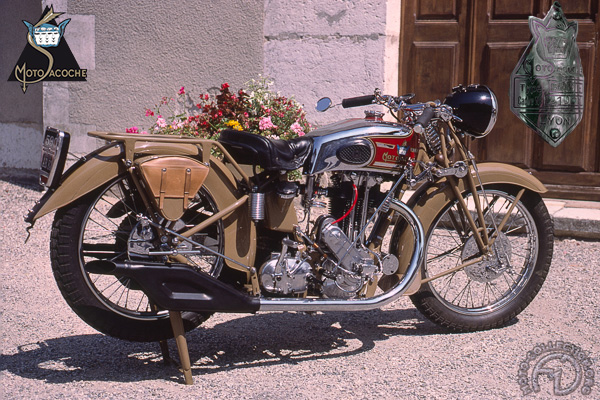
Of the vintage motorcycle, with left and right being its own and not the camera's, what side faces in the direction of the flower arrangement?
left

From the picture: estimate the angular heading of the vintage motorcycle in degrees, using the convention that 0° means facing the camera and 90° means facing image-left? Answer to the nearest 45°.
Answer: approximately 270°

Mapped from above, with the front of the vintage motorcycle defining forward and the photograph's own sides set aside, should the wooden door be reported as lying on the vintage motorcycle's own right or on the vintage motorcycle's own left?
on the vintage motorcycle's own left

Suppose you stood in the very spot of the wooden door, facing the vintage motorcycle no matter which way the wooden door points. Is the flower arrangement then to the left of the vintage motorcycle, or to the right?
right

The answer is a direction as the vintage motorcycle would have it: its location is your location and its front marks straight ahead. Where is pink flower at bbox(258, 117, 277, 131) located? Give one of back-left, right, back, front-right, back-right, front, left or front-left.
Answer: left
